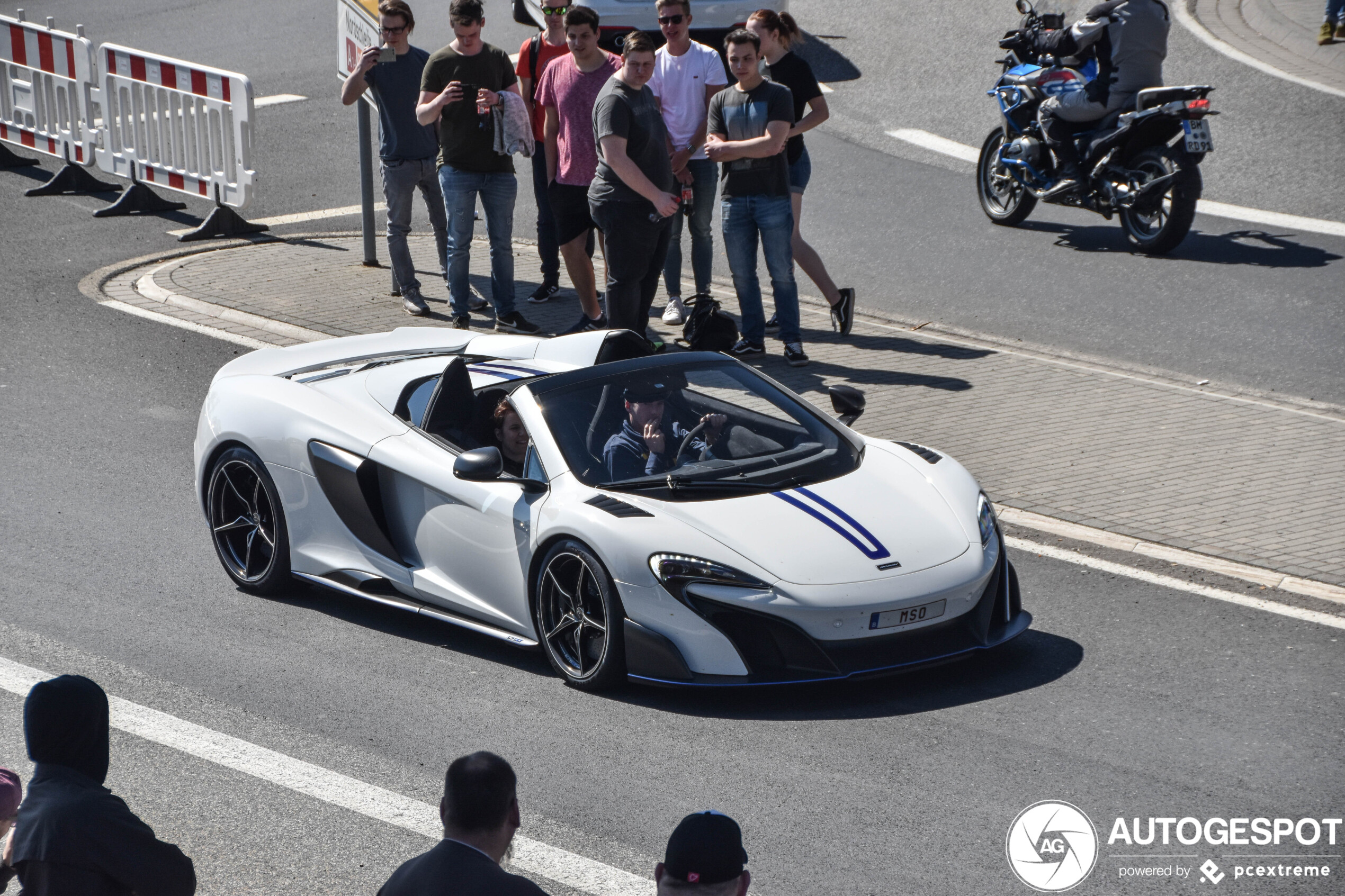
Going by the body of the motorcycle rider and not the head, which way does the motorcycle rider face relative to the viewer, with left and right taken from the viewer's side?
facing away from the viewer and to the left of the viewer

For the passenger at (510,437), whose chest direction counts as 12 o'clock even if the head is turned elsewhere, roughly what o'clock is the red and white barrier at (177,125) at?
The red and white barrier is roughly at 7 o'clock from the passenger.

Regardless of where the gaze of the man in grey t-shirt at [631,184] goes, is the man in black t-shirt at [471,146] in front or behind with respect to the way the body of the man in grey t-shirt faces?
behind

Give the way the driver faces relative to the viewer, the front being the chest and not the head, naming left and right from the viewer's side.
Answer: facing the viewer and to the right of the viewer

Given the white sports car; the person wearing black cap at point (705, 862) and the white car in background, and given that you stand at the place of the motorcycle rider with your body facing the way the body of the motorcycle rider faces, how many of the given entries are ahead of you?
1

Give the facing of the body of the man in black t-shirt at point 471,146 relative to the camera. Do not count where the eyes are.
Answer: toward the camera

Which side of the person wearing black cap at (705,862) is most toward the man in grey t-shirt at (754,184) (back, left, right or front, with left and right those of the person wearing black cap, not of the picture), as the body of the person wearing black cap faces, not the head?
front

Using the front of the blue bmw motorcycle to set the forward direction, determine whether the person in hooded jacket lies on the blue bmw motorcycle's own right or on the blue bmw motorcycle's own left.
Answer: on the blue bmw motorcycle's own left

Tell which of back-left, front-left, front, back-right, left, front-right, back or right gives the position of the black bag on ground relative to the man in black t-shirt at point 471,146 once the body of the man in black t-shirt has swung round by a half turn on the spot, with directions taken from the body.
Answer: back-right

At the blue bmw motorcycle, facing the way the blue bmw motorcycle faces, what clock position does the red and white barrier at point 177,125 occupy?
The red and white barrier is roughly at 10 o'clock from the blue bmw motorcycle.

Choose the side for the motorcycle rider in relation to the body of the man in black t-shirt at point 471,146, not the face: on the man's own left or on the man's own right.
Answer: on the man's own left

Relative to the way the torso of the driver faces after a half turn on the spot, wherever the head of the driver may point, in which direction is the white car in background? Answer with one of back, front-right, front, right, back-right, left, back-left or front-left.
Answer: front-right

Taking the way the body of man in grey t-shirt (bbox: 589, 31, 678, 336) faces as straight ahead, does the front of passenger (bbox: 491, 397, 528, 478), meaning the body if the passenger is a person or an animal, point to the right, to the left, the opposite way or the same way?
the same way

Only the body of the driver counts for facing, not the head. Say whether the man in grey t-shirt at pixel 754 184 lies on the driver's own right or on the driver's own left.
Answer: on the driver's own left

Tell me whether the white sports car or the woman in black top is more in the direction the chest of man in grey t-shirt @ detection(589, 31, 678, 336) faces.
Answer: the white sports car

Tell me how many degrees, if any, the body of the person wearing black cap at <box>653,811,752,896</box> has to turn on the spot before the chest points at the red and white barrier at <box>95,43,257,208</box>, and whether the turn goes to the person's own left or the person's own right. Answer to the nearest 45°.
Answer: approximately 45° to the person's own left

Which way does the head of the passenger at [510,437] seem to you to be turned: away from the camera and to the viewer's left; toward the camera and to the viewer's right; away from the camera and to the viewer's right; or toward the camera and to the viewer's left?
toward the camera and to the viewer's right

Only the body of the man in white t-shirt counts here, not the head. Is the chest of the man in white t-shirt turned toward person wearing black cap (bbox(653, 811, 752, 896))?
yes

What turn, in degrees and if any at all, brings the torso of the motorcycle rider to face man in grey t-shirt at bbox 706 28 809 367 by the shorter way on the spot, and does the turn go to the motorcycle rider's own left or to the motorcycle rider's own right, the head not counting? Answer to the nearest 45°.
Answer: approximately 90° to the motorcycle rider's own left

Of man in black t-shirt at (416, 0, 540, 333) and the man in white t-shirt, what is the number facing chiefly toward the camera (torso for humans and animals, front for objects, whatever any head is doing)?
2

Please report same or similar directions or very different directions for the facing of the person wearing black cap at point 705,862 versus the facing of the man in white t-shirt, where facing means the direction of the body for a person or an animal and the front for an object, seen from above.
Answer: very different directions

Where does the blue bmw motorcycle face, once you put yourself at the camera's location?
facing away from the viewer and to the left of the viewer
